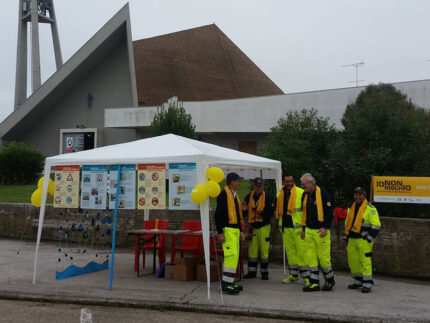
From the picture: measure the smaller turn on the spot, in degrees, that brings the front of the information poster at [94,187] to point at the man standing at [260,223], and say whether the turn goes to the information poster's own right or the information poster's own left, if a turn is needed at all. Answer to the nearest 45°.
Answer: approximately 90° to the information poster's own left

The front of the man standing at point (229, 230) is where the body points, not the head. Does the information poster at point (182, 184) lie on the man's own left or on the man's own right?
on the man's own right

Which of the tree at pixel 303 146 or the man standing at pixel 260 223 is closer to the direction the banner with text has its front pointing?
the man standing

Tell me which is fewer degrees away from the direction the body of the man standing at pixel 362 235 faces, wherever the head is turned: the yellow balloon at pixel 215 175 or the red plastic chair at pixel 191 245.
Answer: the yellow balloon
